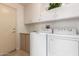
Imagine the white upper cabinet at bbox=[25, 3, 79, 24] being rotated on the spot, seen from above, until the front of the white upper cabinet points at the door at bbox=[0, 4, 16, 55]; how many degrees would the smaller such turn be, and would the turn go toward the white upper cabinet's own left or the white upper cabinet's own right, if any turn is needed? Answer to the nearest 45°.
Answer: approximately 90° to the white upper cabinet's own right

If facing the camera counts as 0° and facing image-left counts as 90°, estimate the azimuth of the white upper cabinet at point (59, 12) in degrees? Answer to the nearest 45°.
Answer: approximately 45°
